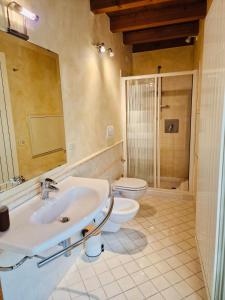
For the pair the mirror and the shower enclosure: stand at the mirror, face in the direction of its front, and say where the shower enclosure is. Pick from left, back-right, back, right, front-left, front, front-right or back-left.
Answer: left

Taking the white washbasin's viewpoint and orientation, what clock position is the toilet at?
The toilet is roughly at 9 o'clock from the white washbasin.

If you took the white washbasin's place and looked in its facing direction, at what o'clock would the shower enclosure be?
The shower enclosure is roughly at 9 o'clock from the white washbasin.

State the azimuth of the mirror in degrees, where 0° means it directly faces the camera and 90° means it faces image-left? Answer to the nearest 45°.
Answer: approximately 315°

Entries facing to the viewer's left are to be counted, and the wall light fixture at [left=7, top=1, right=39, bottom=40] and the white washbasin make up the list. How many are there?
0

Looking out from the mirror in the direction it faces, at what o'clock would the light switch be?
The light switch is roughly at 9 o'clock from the mirror.

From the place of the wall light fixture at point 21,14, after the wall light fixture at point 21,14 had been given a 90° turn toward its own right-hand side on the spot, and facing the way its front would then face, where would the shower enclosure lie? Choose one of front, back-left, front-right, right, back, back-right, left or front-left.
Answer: back
